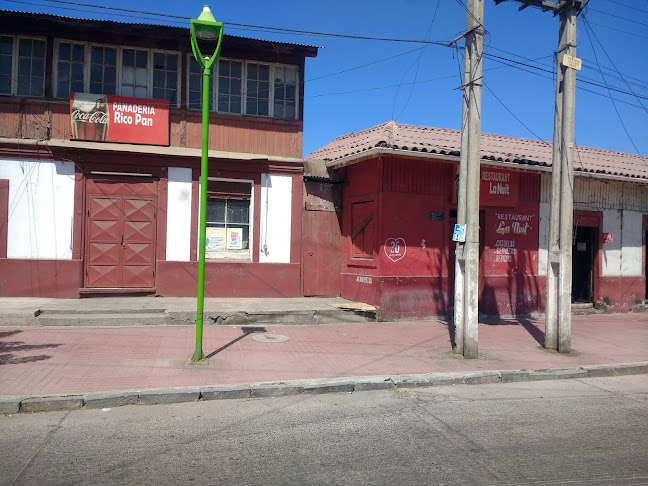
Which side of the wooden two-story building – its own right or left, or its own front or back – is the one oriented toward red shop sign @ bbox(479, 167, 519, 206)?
left

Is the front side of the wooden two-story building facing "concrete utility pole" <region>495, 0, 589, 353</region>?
no

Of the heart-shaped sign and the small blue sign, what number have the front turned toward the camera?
2

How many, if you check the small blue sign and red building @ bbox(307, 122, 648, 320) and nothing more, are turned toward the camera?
2

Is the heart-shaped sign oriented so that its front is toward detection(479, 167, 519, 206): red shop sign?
no

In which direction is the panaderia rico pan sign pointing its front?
toward the camera

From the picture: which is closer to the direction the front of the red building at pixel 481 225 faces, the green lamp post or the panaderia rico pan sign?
the green lamp post

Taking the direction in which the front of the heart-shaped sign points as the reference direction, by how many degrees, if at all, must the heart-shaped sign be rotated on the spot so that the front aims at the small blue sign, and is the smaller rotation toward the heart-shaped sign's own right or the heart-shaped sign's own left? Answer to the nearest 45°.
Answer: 0° — it already faces it

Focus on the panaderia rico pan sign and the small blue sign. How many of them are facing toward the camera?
2

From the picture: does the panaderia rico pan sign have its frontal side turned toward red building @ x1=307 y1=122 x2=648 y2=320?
no

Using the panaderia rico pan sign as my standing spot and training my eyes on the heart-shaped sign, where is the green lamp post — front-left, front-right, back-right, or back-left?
front-right

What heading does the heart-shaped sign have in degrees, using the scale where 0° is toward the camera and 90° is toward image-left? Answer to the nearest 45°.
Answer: approximately 0°

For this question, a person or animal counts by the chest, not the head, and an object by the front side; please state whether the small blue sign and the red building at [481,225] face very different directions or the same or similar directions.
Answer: same or similar directions

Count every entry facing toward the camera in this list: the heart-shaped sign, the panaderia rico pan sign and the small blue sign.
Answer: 3

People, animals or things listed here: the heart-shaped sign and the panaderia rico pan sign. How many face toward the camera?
2

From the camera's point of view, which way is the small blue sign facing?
toward the camera

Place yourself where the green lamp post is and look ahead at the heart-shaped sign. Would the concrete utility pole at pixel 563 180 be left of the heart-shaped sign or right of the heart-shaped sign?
right

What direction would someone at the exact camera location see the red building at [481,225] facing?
facing the viewer

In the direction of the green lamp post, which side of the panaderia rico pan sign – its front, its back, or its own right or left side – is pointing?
front
